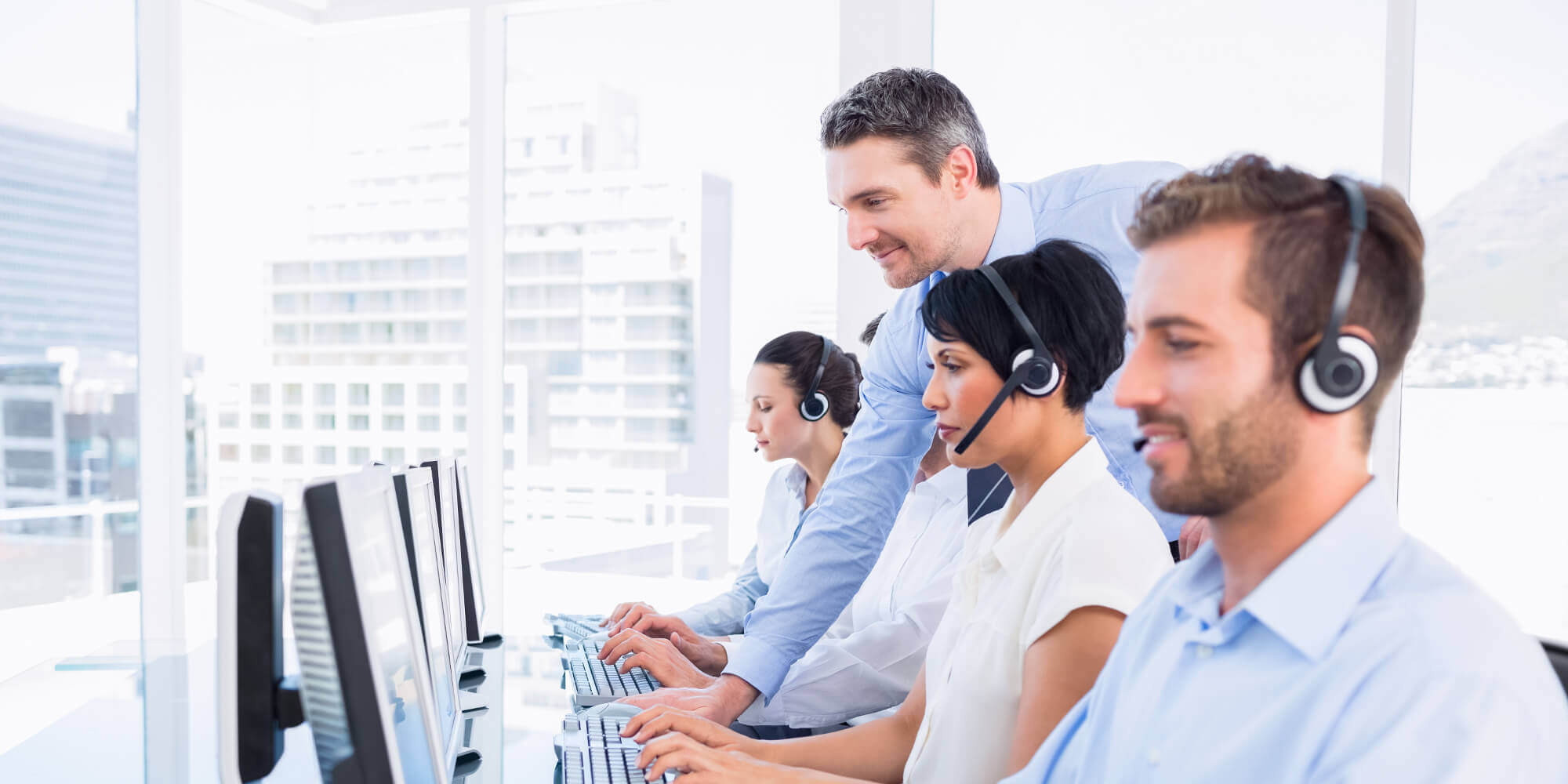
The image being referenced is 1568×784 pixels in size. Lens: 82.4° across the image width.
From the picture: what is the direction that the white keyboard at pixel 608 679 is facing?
to the viewer's right

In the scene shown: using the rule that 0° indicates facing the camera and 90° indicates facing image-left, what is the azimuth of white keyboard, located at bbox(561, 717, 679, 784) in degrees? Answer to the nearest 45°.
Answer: approximately 270°

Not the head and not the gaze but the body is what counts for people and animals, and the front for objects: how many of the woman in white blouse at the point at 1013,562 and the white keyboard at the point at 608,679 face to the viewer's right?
1

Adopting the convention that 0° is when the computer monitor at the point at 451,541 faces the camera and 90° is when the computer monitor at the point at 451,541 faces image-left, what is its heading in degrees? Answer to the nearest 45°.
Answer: approximately 270°

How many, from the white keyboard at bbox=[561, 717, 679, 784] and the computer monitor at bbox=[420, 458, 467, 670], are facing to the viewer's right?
2

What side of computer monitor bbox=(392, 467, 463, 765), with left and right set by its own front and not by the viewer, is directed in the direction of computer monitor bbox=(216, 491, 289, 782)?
right

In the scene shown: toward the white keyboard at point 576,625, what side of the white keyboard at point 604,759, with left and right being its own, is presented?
left

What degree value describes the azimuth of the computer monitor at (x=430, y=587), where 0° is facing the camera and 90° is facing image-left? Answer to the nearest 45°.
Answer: approximately 270°

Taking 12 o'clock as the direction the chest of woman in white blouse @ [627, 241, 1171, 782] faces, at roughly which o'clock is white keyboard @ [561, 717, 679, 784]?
The white keyboard is roughly at 12 o'clock from the woman in white blouse.

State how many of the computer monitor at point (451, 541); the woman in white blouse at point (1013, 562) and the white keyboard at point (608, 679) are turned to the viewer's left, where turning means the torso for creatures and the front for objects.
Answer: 1

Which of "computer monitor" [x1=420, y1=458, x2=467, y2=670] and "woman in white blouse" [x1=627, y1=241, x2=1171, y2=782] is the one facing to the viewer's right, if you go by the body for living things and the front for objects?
the computer monitor

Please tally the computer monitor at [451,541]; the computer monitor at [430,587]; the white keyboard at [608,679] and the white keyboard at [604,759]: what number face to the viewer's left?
0

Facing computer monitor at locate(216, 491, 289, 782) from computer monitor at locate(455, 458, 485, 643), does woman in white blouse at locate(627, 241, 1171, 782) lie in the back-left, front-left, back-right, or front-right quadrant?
front-left

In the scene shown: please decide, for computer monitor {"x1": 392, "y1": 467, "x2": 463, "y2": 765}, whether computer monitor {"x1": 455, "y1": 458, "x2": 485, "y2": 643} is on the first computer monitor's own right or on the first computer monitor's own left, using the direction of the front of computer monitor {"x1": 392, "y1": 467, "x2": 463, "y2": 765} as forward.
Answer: on the first computer monitor's own left

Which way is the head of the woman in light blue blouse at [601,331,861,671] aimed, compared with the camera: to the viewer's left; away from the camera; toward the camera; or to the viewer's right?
to the viewer's left

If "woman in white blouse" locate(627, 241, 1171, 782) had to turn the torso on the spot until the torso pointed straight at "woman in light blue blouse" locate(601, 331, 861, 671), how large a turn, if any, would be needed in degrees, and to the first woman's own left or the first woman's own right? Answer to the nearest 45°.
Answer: approximately 90° to the first woman's own right

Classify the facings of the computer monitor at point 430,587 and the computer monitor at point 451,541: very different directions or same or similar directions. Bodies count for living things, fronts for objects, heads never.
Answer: same or similar directions
